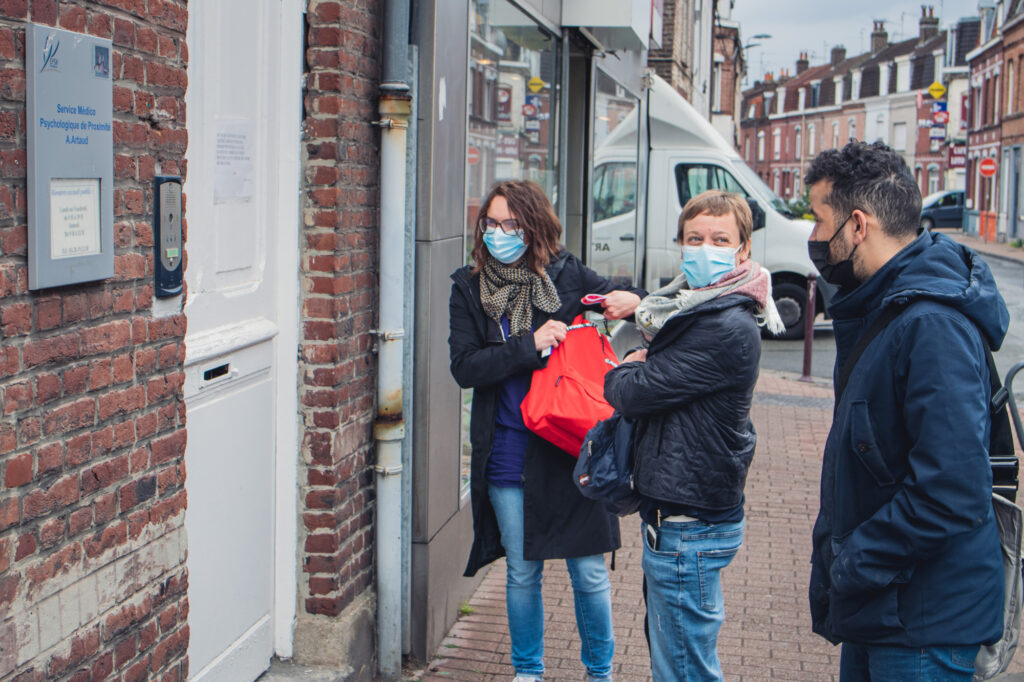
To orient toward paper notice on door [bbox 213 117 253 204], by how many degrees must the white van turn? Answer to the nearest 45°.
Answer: approximately 90° to its right

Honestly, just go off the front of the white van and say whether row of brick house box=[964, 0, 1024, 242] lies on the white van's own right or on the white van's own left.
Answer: on the white van's own left

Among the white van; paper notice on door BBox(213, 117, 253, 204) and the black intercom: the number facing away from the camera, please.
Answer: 0

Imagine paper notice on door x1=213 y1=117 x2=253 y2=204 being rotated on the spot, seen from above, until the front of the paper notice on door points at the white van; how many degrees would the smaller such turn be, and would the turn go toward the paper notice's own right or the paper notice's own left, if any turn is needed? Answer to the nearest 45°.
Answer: approximately 90° to the paper notice's own left

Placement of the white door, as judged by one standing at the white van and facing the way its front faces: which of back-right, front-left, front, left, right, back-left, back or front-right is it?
right

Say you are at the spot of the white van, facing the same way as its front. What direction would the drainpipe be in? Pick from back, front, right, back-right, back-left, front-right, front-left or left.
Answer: right

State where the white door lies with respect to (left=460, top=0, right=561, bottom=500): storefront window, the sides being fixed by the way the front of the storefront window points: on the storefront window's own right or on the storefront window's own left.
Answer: on the storefront window's own right

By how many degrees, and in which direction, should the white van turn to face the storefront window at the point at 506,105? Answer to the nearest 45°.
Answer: approximately 90° to its right

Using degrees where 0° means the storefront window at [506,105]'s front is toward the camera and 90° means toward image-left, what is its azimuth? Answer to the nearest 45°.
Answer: approximately 315°

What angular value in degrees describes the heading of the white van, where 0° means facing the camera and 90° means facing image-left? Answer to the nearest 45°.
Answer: approximately 270°

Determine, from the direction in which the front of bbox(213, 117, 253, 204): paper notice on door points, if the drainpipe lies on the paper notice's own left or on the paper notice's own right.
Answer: on the paper notice's own left

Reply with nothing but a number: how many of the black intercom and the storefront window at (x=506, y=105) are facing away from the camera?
0

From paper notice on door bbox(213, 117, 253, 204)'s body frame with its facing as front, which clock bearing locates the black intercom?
The black intercom is roughly at 2 o'clock from the paper notice on door.
